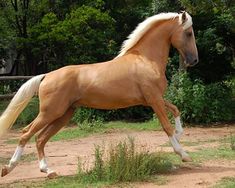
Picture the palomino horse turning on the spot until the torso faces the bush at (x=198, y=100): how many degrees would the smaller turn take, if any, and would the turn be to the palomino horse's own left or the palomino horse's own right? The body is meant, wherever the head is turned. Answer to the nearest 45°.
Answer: approximately 45° to the palomino horse's own left

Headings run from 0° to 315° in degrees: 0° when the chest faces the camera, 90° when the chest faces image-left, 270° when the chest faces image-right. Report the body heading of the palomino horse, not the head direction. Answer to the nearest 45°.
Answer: approximately 270°

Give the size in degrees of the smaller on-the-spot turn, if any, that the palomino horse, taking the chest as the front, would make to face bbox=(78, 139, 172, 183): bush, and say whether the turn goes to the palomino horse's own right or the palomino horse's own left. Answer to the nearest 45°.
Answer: approximately 90° to the palomino horse's own right
